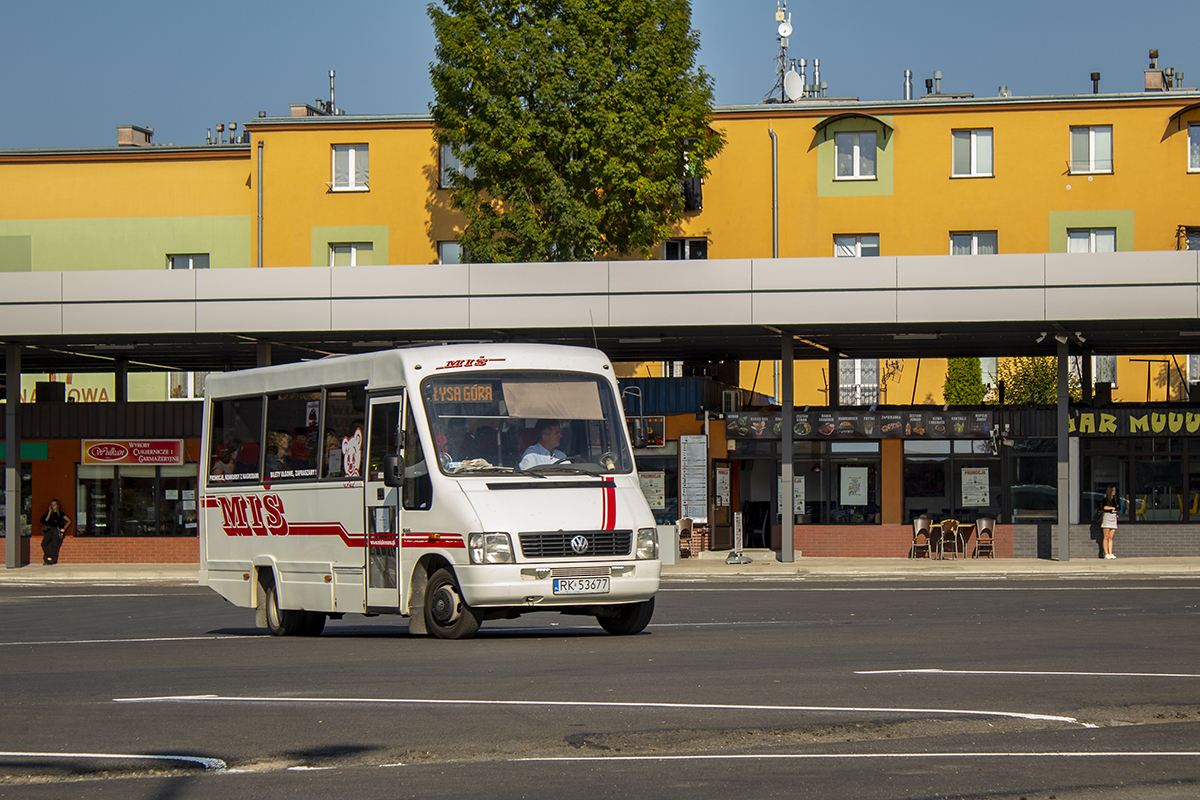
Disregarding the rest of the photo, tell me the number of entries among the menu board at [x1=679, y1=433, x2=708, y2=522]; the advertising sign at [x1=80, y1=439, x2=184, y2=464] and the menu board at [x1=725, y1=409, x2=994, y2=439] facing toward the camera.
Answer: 3

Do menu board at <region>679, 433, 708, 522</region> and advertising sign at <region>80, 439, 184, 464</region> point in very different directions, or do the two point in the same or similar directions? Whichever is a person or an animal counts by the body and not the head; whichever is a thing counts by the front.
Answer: same or similar directions

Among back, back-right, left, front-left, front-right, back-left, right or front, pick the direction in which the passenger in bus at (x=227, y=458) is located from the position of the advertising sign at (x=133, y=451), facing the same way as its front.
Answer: front

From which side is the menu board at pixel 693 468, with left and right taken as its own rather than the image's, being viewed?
front

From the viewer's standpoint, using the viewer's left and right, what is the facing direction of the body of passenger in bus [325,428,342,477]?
facing the viewer and to the right of the viewer

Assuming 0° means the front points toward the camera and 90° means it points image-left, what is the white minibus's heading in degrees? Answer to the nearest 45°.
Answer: approximately 315°

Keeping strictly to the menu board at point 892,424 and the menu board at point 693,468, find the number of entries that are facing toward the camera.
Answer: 2

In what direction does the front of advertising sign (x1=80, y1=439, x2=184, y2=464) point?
toward the camera

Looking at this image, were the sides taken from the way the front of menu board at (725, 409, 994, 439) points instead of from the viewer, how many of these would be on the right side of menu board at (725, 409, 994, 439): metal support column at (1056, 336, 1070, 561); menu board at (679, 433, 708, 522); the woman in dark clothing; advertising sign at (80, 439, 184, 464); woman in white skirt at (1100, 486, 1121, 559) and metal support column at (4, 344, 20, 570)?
4

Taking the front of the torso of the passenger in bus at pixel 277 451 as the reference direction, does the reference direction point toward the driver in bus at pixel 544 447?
yes

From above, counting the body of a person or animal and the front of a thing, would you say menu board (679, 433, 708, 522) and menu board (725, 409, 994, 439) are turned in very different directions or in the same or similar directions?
same or similar directions

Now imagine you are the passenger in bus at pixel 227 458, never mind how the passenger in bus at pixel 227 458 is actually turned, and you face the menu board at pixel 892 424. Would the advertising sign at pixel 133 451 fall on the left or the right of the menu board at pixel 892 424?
left

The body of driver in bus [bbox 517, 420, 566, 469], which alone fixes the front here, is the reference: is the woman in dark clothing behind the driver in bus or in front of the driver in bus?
behind

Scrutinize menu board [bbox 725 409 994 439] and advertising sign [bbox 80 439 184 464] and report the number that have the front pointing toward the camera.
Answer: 2

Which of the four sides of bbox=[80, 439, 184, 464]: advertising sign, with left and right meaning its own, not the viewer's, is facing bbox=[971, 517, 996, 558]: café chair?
left
